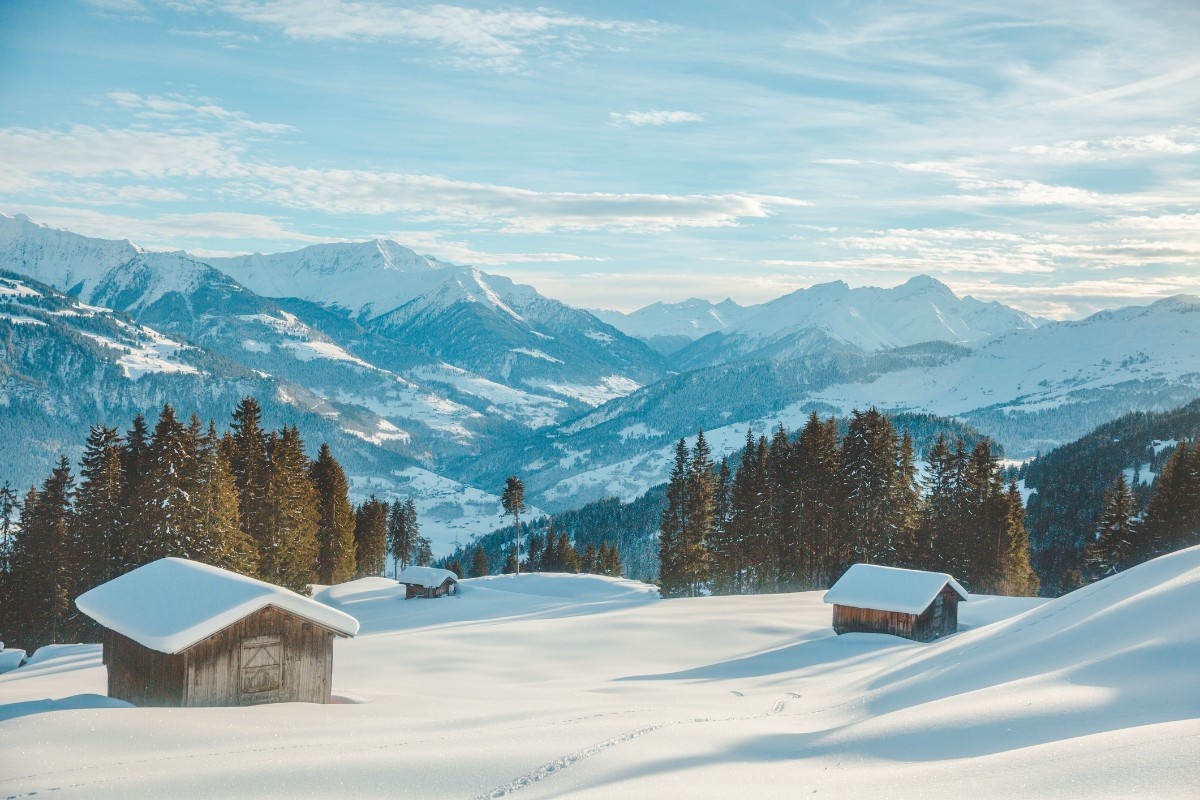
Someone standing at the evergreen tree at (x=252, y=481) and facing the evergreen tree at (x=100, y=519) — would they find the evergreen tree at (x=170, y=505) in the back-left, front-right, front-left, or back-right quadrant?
front-left

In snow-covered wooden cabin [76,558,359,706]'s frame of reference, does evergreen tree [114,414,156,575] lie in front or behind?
behind

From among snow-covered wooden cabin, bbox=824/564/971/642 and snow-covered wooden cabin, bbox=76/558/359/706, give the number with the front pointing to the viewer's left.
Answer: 0

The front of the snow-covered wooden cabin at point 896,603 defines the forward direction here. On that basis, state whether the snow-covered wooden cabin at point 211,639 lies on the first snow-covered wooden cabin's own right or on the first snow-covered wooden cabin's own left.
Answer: on the first snow-covered wooden cabin's own right

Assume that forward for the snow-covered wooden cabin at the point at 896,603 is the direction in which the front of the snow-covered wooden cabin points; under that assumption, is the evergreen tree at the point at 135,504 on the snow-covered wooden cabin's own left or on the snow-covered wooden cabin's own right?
on the snow-covered wooden cabin's own right

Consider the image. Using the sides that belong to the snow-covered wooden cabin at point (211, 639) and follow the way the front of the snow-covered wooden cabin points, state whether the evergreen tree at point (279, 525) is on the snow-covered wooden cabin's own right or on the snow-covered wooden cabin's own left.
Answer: on the snow-covered wooden cabin's own left

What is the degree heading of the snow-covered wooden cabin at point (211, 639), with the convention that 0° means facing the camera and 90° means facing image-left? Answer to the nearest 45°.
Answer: approximately 315°

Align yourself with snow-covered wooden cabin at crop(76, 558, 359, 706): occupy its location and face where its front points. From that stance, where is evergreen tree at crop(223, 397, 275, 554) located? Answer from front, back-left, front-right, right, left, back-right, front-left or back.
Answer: back-left
